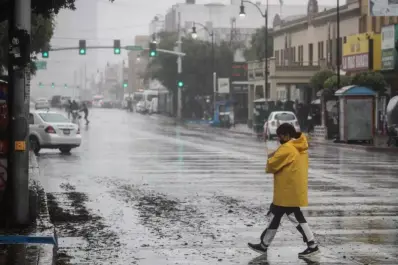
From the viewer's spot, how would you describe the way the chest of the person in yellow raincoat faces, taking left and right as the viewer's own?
facing to the left of the viewer

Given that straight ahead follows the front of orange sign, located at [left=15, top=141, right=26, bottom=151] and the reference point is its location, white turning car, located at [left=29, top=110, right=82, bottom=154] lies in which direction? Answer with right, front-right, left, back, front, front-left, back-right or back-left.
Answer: back

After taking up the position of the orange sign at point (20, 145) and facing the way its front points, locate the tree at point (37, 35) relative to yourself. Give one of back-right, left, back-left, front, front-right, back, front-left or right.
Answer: back

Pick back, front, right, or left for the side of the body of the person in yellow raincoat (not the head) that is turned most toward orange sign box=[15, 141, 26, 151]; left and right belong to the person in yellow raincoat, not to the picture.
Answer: front

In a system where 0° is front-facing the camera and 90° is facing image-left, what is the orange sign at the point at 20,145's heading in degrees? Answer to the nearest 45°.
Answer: approximately 0°

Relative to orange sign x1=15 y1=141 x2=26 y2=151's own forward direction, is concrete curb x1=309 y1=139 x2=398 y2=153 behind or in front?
behind
